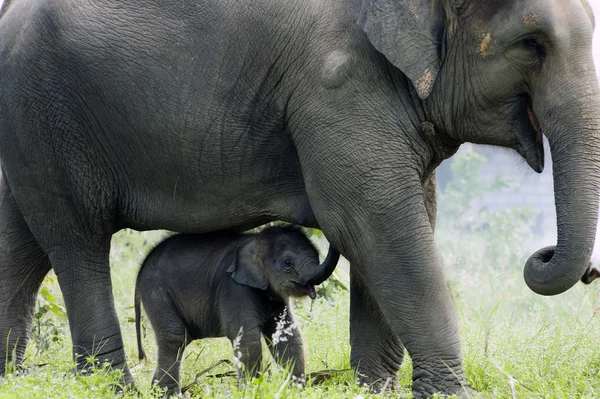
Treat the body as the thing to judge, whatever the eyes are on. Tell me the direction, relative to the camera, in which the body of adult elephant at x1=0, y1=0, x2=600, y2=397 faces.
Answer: to the viewer's right

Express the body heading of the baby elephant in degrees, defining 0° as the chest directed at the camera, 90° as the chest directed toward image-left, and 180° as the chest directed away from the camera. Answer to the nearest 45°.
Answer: approximately 270°

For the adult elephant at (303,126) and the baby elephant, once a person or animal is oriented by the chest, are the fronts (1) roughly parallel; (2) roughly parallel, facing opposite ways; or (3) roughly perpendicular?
roughly parallel

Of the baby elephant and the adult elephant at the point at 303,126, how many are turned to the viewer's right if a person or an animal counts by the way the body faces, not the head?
2
